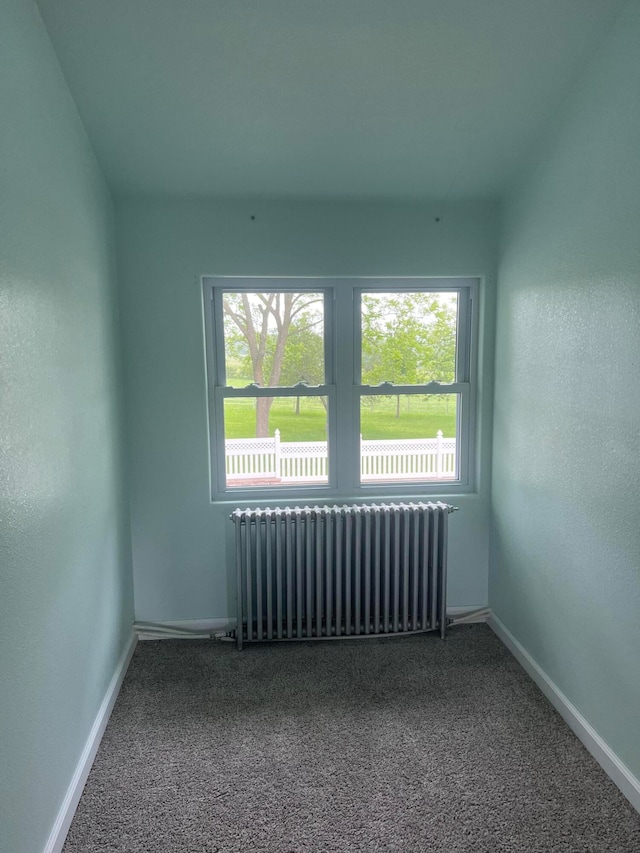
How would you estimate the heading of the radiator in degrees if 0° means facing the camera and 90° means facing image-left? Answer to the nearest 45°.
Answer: approximately 0°
